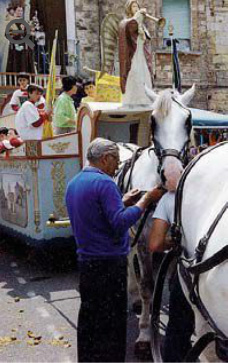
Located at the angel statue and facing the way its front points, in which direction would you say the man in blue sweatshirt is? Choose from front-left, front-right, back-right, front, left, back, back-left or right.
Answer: front-right

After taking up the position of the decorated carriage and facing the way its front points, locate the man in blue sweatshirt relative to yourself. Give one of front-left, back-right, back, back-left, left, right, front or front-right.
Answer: front-right

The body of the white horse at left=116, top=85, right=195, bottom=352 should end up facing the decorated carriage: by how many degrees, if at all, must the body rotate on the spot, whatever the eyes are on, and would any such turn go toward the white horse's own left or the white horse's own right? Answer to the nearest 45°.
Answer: approximately 180°

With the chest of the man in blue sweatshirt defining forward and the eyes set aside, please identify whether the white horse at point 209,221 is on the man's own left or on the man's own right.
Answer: on the man's own right

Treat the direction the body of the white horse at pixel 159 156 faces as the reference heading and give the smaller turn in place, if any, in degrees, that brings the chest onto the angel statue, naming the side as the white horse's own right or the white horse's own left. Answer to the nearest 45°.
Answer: approximately 135° to the white horse's own left

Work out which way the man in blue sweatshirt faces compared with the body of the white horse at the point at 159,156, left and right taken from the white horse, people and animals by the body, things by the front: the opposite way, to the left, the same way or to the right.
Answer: to the left

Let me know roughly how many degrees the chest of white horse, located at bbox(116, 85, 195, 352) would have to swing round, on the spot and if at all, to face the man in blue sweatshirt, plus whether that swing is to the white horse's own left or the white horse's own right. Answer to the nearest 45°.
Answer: approximately 45° to the white horse's own right

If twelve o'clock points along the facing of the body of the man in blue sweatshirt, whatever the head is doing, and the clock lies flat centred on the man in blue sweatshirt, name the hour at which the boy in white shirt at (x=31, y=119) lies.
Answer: The boy in white shirt is roughly at 10 o'clock from the man in blue sweatshirt.

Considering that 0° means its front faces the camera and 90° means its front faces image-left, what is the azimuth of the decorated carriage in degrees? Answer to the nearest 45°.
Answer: approximately 315°
